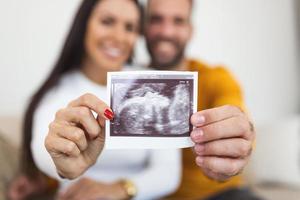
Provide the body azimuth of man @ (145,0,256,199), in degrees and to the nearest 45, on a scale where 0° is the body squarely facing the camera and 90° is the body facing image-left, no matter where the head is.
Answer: approximately 0°

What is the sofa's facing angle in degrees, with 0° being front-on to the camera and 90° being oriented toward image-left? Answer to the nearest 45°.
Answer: approximately 0°
